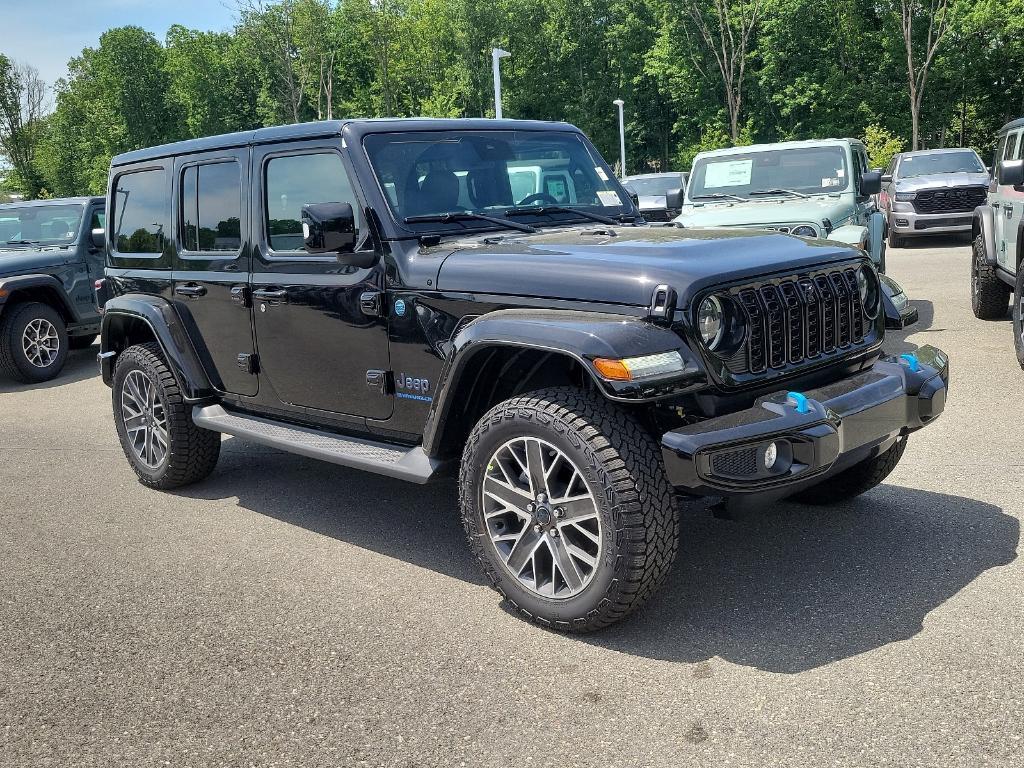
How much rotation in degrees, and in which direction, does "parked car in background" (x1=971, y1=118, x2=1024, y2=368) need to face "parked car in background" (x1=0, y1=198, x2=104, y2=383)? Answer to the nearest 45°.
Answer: approximately 45° to its right

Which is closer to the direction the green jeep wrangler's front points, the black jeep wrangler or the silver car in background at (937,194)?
the black jeep wrangler

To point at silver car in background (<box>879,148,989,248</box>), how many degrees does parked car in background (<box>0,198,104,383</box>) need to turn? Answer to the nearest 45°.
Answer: approximately 135° to its left

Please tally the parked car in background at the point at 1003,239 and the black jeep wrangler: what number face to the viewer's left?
0

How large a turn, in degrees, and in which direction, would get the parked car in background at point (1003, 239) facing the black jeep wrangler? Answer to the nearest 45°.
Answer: approximately 45° to its right

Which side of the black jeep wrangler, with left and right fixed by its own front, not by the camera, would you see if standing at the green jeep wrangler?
left

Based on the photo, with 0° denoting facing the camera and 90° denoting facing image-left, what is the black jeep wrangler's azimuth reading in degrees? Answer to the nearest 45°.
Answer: approximately 315°

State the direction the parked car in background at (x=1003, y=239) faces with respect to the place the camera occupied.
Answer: facing the viewer and to the right of the viewer

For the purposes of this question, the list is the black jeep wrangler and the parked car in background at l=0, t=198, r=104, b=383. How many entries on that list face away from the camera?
0

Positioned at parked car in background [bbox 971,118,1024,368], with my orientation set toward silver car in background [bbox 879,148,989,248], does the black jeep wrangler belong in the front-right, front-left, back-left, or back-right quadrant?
back-left

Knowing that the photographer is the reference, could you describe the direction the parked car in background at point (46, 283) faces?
facing the viewer and to the left of the viewer
